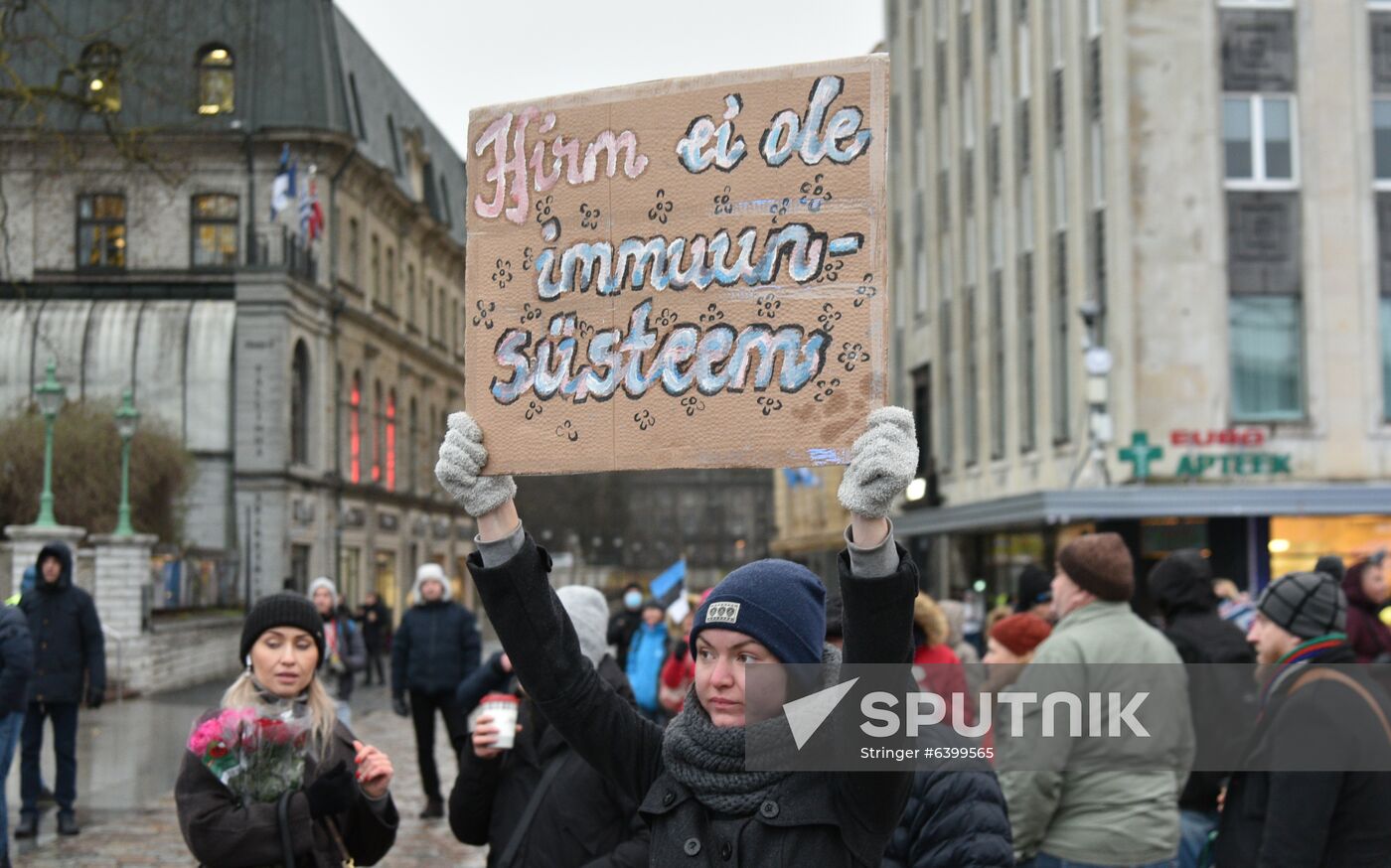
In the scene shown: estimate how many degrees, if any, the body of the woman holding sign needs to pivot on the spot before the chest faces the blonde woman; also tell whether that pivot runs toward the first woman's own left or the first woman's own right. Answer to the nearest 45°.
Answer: approximately 90° to the first woman's own right

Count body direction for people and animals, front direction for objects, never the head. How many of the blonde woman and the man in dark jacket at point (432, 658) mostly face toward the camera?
2

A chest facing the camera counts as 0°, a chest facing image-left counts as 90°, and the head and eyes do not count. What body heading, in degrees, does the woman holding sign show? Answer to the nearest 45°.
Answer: approximately 45°

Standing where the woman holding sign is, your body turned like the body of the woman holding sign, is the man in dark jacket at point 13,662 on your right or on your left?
on your right

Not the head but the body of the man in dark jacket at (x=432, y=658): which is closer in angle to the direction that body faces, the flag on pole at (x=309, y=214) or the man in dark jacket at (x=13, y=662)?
the man in dark jacket

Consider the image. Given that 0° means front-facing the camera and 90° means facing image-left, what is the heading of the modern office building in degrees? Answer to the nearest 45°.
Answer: approximately 0°

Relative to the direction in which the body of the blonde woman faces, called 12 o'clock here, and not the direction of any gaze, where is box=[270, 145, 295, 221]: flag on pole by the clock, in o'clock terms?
The flag on pole is roughly at 6 o'clock from the blonde woman.

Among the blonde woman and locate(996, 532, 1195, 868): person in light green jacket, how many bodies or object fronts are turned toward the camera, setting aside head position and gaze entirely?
1

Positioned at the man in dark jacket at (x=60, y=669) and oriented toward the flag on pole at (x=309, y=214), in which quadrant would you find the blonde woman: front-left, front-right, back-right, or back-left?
back-right

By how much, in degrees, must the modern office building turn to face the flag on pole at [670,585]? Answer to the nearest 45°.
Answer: approximately 45° to its right

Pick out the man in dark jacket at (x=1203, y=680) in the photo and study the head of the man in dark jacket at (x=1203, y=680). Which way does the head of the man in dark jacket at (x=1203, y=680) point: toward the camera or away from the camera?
away from the camera

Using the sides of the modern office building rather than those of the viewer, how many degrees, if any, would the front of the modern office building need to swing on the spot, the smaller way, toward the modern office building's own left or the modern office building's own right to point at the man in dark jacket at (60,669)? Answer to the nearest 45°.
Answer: approximately 45° to the modern office building's own right
